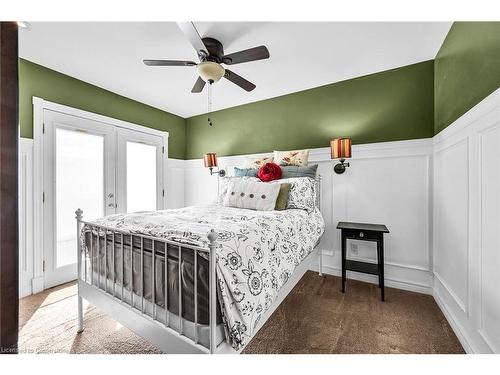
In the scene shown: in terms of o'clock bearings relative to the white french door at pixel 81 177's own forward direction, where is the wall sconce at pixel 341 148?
The wall sconce is roughly at 12 o'clock from the white french door.

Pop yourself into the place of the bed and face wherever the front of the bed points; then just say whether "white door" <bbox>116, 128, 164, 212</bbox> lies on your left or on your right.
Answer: on your right

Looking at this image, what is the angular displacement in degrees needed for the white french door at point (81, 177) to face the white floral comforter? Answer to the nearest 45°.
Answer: approximately 45° to its right

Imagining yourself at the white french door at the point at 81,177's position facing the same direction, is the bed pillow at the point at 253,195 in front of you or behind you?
in front

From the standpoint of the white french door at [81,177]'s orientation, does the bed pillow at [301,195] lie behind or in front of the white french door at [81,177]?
in front

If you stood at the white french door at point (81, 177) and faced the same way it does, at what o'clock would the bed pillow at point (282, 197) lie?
The bed pillow is roughly at 12 o'clock from the white french door.

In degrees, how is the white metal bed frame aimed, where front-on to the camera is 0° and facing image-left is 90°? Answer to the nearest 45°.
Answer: approximately 45°

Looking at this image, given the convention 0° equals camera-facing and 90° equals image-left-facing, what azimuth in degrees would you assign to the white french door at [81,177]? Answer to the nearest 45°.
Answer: approximately 315°

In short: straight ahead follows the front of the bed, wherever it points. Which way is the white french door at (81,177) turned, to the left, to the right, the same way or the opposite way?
to the left

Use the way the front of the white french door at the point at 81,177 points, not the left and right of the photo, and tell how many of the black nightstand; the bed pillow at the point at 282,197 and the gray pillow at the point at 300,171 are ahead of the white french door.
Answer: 3
